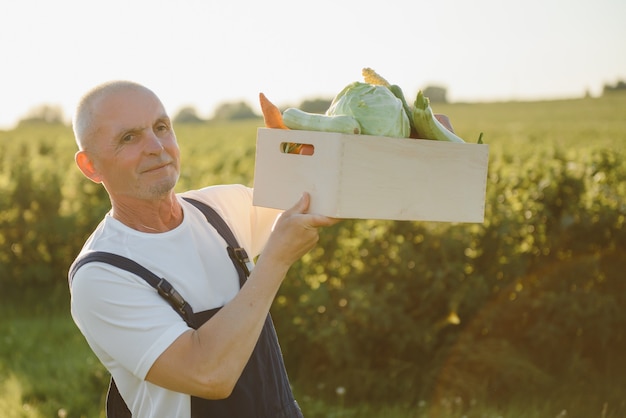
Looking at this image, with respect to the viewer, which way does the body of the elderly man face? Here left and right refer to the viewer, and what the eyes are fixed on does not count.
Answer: facing the viewer and to the right of the viewer

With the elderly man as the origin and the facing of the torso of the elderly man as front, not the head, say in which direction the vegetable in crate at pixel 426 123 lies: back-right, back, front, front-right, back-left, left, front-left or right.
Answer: front-left
